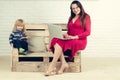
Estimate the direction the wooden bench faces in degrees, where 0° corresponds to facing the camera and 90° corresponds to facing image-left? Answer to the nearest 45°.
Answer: approximately 0°

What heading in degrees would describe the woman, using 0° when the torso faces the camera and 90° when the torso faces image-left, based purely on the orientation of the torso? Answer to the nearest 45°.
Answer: approximately 45°
